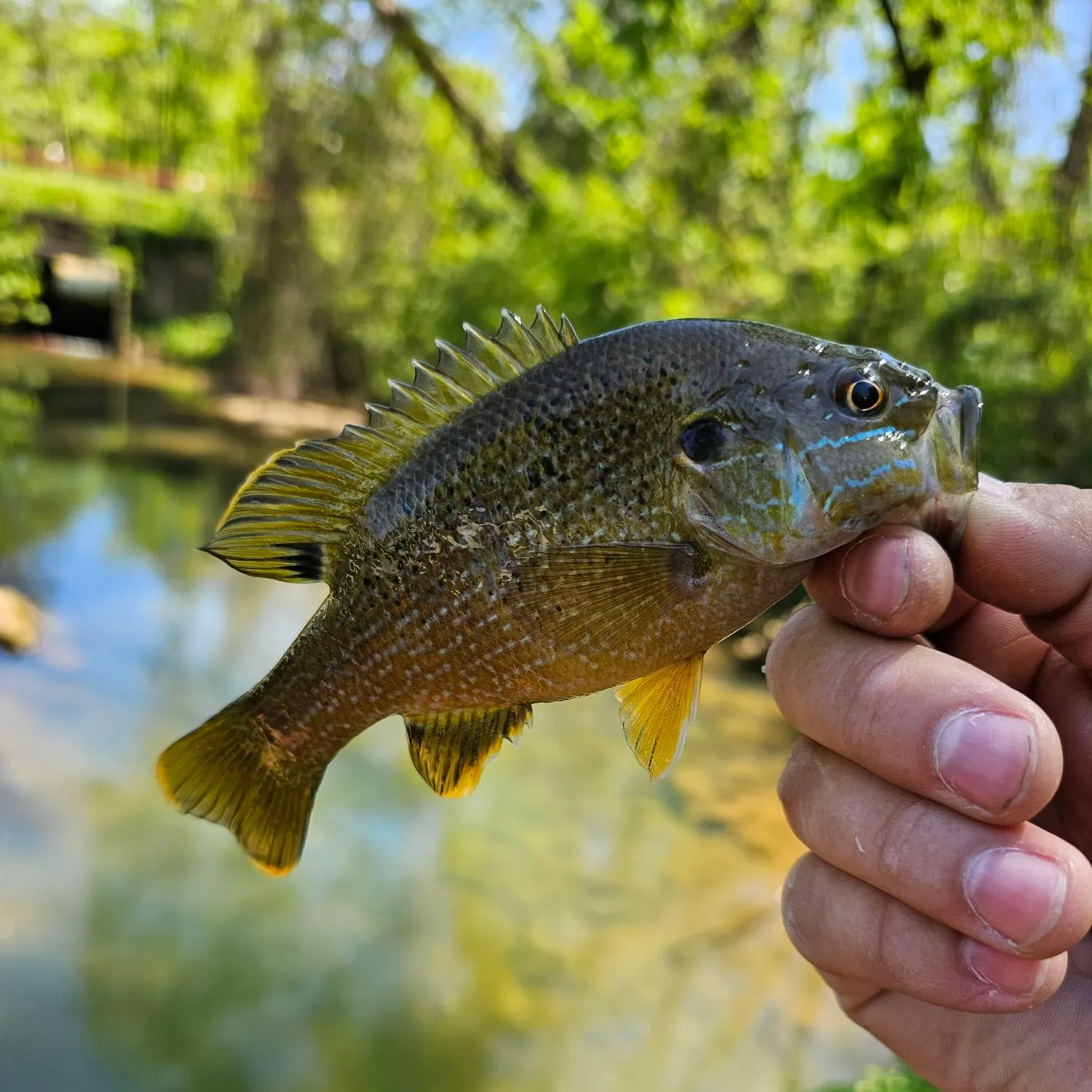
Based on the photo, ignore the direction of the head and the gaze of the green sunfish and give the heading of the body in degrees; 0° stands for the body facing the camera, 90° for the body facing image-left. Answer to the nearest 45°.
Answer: approximately 270°
